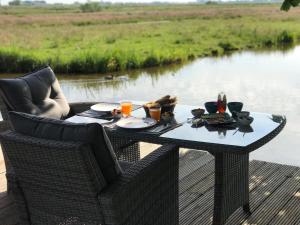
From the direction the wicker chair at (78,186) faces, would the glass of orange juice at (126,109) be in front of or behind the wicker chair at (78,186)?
in front

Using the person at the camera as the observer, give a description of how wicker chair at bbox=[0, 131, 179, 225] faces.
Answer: facing away from the viewer and to the right of the viewer

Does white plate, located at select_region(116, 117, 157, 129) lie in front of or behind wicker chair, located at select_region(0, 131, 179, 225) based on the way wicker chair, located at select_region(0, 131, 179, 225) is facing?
in front

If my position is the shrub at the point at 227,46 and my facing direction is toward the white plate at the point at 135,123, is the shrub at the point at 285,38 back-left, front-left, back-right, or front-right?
back-left

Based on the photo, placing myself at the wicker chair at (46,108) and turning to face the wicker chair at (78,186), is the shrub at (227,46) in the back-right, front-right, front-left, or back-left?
back-left

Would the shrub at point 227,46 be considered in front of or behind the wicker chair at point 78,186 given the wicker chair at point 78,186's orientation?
in front

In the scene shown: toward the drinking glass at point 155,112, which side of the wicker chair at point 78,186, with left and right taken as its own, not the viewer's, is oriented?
front

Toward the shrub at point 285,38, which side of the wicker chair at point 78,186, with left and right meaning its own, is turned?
front

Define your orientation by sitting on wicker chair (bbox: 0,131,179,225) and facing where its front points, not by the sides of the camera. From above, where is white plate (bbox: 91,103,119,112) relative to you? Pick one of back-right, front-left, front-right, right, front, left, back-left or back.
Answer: front-left

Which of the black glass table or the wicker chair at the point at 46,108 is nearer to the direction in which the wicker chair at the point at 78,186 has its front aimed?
the black glass table
